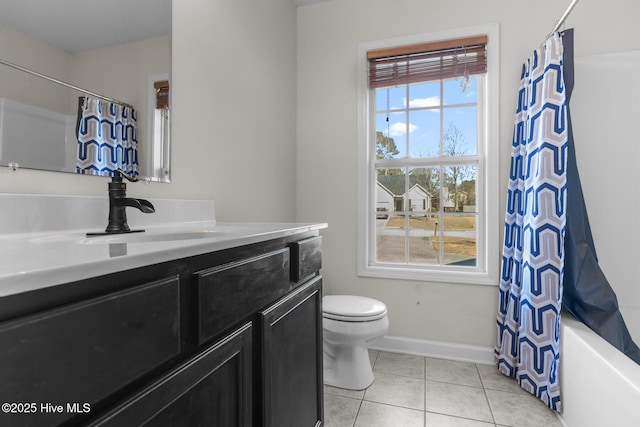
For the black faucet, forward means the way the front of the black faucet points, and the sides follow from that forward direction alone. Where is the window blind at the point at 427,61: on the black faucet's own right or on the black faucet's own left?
on the black faucet's own left

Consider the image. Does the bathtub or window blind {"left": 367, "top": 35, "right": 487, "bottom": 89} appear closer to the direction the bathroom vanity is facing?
the bathtub

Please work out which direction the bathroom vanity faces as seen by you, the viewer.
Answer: facing the viewer and to the right of the viewer

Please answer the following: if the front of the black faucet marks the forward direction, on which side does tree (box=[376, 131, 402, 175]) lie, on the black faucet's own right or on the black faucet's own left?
on the black faucet's own left

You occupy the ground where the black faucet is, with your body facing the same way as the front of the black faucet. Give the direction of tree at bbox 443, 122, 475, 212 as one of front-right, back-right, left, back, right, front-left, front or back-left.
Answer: front-left
